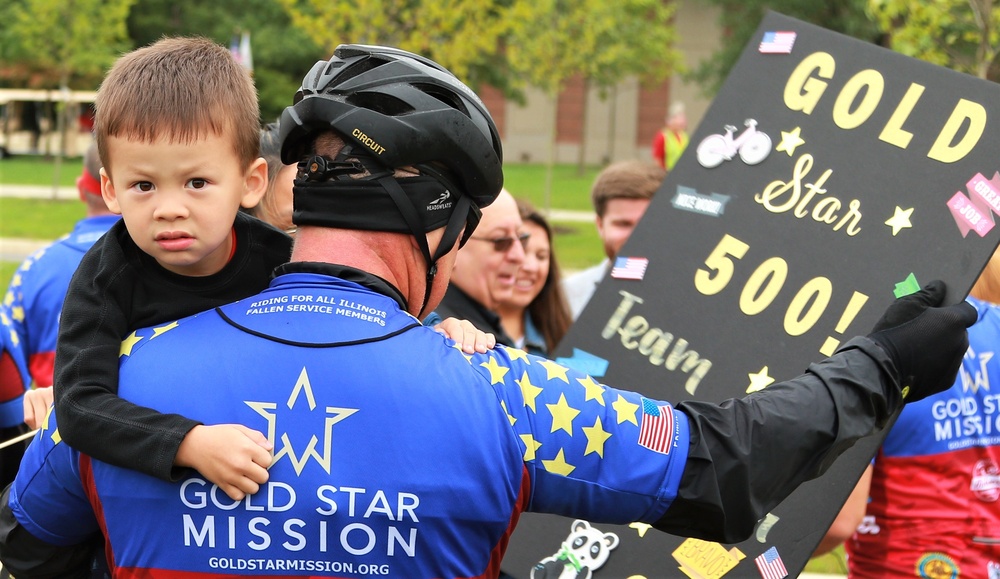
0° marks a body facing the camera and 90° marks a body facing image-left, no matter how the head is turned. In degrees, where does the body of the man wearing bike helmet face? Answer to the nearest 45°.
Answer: approximately 180°

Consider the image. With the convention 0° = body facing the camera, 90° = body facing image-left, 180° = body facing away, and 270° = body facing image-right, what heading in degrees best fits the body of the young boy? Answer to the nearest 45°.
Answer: approximately 0°

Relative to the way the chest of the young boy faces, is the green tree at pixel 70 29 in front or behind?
behind

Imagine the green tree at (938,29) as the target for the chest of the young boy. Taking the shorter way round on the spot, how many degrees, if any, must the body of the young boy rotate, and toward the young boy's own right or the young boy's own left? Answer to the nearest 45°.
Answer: approximately 135° to the young boy's own left
